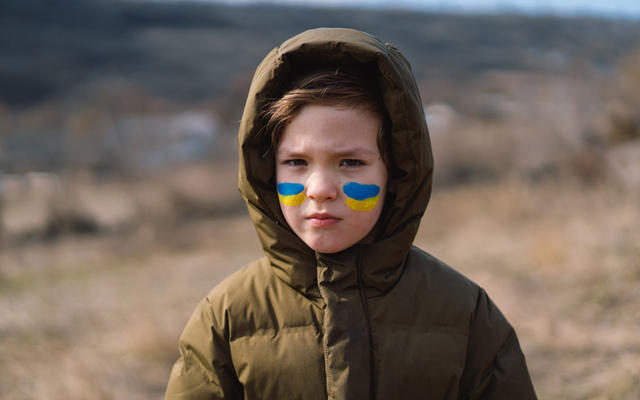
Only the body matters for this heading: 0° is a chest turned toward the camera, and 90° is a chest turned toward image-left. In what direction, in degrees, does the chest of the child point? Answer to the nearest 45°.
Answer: approximately 0°
